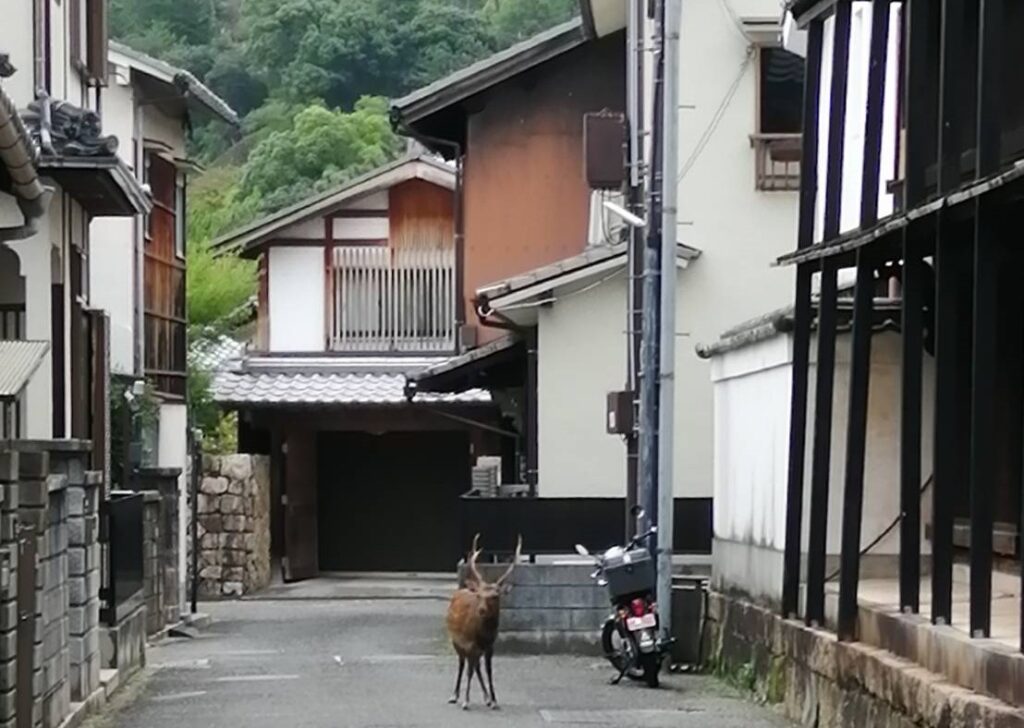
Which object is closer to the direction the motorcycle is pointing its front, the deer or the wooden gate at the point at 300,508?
the wooden gate

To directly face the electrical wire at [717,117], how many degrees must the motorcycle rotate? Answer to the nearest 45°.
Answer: approximately 45° to its right

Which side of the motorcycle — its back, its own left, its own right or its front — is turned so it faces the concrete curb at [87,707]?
left

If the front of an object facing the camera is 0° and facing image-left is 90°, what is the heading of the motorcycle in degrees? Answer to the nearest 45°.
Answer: approximately 135°
